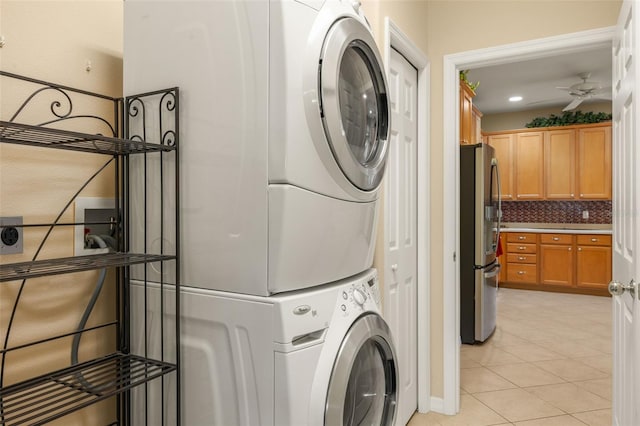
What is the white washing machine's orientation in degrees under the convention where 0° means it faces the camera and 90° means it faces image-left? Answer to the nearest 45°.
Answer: approximately 315°

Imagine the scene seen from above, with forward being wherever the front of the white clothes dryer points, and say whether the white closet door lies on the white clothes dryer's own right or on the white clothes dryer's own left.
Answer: on the white clothes dryer's own left

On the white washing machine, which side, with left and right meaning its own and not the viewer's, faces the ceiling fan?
left

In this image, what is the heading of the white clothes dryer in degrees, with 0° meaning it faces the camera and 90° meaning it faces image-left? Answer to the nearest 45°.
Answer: approximately 315°

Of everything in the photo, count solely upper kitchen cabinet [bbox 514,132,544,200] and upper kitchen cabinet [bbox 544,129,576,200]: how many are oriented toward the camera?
2

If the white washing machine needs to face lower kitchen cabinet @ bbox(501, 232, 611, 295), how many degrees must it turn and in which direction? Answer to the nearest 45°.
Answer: approximately 90° to its left

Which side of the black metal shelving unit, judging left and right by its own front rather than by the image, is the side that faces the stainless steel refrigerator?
left
